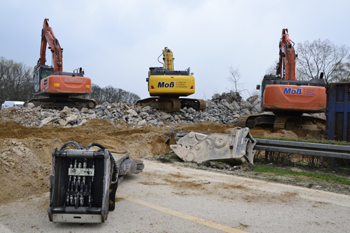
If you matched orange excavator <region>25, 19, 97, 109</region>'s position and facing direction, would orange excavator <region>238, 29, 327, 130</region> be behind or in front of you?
behind

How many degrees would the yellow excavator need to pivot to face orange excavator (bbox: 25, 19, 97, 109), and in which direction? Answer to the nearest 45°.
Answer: approximately 90° to its left

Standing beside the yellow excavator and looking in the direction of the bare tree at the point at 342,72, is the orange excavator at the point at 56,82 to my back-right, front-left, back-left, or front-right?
back-left

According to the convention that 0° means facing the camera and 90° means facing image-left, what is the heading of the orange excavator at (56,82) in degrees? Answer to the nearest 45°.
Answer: approximately 135°

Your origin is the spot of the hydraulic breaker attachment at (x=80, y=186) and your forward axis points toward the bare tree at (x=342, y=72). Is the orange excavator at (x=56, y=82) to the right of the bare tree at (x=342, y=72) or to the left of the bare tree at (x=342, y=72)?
left

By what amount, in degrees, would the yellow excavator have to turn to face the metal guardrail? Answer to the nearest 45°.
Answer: approximately 180°

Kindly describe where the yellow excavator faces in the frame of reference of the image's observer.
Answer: facing away from the viewer

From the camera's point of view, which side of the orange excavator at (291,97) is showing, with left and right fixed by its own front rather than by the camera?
back

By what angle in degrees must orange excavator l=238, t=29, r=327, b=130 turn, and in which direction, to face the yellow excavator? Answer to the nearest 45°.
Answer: approximately 45° to its left

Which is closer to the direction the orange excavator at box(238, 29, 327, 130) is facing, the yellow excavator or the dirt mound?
the yellow excavator

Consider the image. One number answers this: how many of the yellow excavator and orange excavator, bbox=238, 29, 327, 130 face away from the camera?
2

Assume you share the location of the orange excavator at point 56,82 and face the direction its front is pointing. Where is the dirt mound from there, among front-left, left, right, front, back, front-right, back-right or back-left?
back-left

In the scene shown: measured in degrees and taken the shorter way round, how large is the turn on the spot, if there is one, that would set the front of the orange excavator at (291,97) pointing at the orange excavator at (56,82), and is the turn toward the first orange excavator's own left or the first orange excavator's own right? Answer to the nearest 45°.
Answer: approximately 90° to the first orange excavator's own left

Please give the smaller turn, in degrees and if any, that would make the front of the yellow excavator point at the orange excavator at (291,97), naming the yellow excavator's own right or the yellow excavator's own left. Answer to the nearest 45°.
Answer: approximately 135° to the yellow excavator's own right
